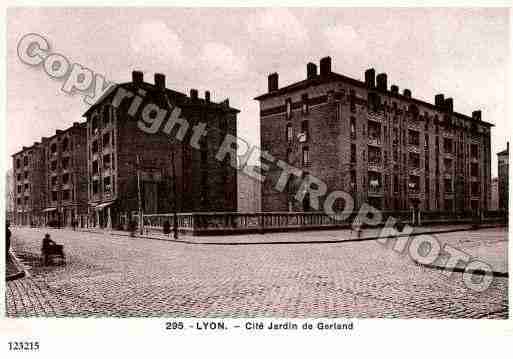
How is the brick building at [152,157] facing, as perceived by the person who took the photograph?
facing the viewer and to the left of the viewer

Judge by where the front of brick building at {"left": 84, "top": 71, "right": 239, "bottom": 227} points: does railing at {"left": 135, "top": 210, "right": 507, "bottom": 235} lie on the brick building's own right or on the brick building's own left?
on the brick building's own left
